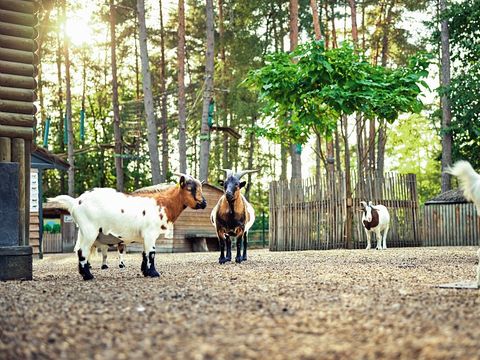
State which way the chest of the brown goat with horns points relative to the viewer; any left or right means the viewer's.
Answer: facing the viewer

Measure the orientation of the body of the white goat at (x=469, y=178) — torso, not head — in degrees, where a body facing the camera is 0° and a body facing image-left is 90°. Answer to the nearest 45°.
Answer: approximately 270°

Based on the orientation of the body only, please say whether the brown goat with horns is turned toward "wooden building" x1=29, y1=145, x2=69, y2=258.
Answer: no

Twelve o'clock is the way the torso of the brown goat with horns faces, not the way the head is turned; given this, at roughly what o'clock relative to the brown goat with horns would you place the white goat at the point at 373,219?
The white goat is roughly at 7 o'clock from the brown goat with horns.

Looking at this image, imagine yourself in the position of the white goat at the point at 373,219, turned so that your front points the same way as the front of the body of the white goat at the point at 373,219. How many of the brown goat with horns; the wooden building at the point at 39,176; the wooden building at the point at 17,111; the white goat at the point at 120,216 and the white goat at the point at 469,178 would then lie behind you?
0

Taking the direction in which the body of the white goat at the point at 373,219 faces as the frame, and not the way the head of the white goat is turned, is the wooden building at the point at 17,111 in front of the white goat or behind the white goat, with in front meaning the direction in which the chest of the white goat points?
in front

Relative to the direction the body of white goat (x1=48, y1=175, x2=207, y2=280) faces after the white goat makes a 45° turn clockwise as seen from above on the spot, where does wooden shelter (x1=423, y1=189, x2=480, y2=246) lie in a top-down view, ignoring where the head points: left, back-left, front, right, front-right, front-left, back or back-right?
left

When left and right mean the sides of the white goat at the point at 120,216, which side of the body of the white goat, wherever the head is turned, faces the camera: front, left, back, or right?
right

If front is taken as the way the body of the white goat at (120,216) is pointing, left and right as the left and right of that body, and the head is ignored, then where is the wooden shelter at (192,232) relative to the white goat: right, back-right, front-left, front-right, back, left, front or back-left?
left

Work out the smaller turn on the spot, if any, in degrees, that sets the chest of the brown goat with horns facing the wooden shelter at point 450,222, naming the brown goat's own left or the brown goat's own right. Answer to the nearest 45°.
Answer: approximately 135° to the brown goat's own left

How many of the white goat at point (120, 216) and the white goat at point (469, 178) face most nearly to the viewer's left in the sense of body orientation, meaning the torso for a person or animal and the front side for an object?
0

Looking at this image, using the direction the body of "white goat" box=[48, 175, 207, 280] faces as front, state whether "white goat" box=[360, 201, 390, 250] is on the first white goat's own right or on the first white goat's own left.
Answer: on the first white goat's own left

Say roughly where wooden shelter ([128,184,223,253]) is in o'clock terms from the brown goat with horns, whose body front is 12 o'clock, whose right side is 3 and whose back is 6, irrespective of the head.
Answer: The wooden shelter is roughly at 6 o'clock from the brown goat with horns.

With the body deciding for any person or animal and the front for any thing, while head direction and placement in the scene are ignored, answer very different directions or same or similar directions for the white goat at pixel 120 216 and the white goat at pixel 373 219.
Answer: very different directions

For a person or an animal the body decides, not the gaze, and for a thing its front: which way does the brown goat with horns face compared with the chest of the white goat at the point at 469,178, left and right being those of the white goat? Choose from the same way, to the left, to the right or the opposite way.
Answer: to the right

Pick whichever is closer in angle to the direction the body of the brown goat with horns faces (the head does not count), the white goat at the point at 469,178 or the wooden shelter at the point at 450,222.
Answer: the white goat
